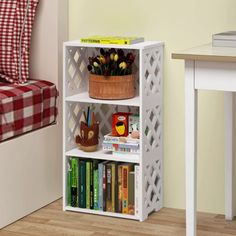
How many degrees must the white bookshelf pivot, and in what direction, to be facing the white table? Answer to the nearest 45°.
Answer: approximately 45° to its left

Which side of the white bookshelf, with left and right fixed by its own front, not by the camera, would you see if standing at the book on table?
left

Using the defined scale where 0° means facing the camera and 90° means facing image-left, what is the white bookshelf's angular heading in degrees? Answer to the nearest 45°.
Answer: approximately 45°
